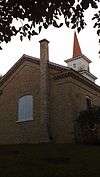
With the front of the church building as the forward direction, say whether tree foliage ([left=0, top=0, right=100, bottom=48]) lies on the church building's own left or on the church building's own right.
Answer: on the church building's own right

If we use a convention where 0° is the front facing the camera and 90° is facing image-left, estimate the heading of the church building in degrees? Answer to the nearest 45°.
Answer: approximately 225°
